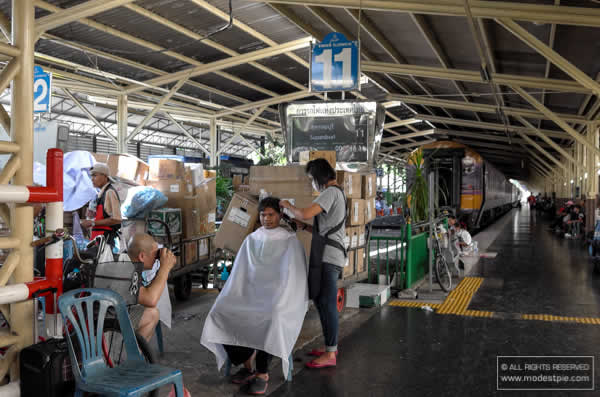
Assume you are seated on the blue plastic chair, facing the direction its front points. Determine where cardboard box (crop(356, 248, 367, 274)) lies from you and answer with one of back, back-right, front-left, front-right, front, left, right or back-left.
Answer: left

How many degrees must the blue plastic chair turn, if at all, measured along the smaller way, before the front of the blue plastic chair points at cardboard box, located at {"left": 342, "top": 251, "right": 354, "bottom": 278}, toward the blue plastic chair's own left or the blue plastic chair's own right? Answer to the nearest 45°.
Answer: approximately 90° to the blue plastic chair's own left

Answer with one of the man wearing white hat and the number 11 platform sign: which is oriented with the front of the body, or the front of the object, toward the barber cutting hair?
the number 11 platform sign

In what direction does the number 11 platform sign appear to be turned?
toward the camera

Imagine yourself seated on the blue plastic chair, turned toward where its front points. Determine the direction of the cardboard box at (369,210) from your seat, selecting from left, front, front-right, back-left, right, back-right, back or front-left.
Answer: left

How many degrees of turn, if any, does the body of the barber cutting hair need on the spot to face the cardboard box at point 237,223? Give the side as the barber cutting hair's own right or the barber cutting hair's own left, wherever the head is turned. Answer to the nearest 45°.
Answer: approximately 45° to the barber cutting hair's own right

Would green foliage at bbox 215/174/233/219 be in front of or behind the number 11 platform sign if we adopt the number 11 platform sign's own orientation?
behind

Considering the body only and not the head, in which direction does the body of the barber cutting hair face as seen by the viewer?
to the viewer's left

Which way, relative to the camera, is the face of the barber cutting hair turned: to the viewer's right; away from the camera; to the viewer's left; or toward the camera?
to the viewer's left

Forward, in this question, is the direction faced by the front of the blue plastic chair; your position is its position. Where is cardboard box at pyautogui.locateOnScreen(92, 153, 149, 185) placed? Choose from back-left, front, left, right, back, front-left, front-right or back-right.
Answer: back-left

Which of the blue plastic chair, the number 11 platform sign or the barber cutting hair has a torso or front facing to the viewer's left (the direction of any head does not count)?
the barber cutting hair
